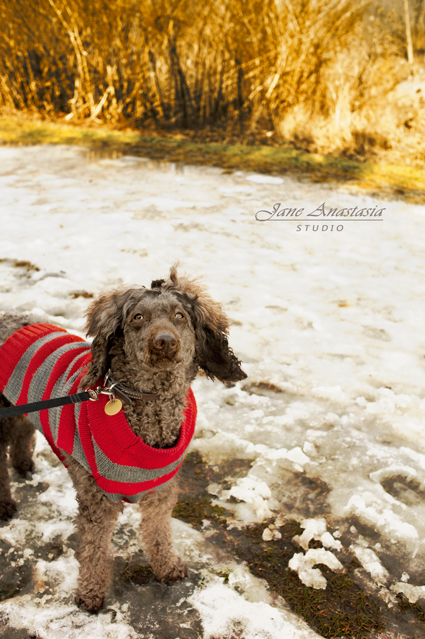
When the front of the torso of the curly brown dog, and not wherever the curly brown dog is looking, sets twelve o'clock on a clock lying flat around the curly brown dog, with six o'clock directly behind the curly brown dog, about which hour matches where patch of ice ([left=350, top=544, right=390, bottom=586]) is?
The patch of ice is roughly at 11 o'clock from the curly brown dog.

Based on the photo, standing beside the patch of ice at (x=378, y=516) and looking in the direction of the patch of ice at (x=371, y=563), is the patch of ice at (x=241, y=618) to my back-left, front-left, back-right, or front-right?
front-right

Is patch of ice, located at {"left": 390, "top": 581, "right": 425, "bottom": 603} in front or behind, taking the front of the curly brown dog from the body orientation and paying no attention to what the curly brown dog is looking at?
in front

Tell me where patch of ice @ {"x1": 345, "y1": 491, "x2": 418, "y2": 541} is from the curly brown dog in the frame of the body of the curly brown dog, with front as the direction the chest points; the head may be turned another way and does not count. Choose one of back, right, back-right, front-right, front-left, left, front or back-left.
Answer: front-left

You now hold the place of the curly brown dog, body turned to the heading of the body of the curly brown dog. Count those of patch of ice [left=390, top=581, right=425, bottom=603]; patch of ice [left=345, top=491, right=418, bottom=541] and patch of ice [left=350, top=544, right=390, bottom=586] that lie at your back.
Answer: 0

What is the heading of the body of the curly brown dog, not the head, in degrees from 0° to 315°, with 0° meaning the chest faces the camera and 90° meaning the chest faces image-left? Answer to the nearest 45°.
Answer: approximately 315°

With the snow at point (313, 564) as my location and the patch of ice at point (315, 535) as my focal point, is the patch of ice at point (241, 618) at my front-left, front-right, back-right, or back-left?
back-left
